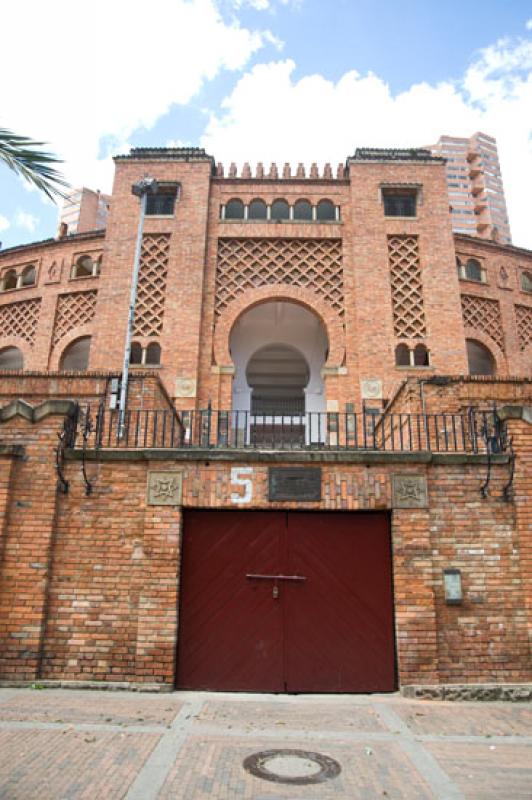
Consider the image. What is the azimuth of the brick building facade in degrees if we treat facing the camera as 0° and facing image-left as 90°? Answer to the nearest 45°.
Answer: approximately 0°

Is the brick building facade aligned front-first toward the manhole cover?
yes
